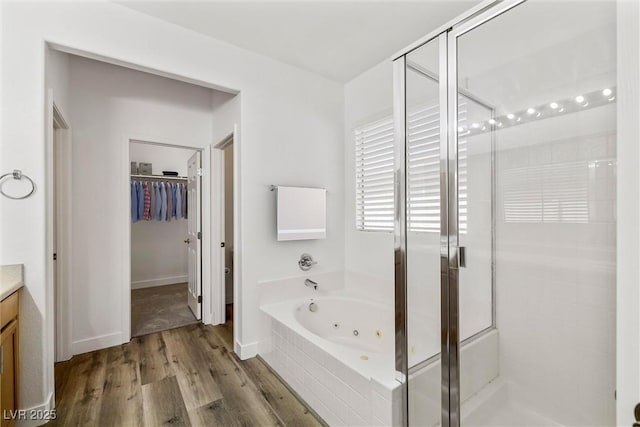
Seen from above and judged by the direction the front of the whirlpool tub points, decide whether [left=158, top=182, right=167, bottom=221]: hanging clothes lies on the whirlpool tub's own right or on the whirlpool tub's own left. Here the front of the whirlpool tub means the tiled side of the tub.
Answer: on the whirlpool tub's own right

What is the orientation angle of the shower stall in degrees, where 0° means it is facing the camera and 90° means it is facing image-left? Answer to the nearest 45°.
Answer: approximately 45°

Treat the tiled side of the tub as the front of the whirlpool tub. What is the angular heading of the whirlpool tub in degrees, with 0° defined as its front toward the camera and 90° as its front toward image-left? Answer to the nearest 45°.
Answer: approximately 45°

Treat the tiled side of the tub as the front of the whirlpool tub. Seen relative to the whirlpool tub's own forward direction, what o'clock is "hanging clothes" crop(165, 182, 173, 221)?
The hanging clothes is roughly at 3 o'clock from the whirlpool tub.

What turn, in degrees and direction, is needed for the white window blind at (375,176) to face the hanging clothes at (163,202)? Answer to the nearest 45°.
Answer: approximately 45° to its right

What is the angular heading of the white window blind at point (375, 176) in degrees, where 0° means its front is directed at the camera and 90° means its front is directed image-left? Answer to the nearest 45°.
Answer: approximately 45°

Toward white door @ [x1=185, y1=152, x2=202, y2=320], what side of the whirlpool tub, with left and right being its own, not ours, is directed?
right

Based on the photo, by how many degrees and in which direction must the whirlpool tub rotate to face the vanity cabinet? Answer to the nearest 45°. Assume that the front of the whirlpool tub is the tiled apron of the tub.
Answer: approximately 45° to its right

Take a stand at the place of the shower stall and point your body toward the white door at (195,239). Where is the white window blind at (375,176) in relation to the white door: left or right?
right

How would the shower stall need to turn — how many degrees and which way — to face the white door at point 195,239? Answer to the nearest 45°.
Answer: approximately 45° to its right
